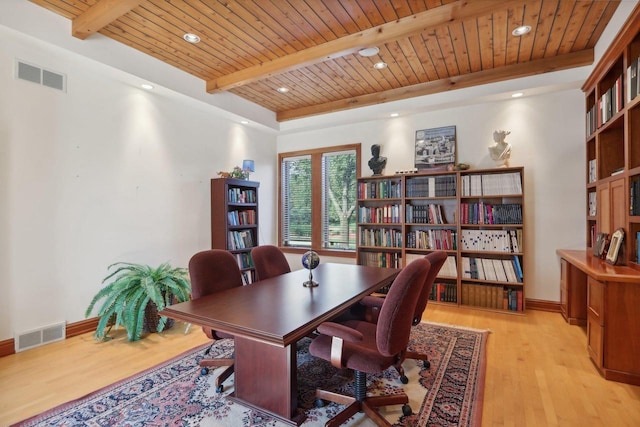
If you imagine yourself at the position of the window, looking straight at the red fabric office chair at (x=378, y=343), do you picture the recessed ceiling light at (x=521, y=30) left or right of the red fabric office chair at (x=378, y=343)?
left

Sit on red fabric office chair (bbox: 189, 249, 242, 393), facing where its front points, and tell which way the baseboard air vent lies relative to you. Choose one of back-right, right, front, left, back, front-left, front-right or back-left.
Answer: back

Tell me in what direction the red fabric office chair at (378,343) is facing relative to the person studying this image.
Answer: facing to the left of the viewer

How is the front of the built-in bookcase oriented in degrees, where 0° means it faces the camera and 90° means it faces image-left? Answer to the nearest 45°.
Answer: approximately 90°

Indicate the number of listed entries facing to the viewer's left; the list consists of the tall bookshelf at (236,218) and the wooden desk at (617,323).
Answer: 1

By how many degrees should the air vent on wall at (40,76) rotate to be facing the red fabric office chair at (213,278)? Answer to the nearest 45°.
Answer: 0° — it already faces it

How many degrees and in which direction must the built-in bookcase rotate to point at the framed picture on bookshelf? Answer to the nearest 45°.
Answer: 0° — it already faces it

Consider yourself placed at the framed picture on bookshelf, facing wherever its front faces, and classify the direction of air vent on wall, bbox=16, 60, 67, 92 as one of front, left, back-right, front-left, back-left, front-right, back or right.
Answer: front-right

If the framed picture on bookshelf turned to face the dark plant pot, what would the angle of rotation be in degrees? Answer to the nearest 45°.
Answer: approximately 45° to its right

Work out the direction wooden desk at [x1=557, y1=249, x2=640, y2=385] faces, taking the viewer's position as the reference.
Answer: facing to the left of the viewer

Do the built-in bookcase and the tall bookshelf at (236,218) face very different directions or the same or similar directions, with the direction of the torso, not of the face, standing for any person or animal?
very different directions

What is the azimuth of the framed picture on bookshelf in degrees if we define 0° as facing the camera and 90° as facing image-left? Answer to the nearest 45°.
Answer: approximately 0°

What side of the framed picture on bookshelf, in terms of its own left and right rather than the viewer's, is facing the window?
right
